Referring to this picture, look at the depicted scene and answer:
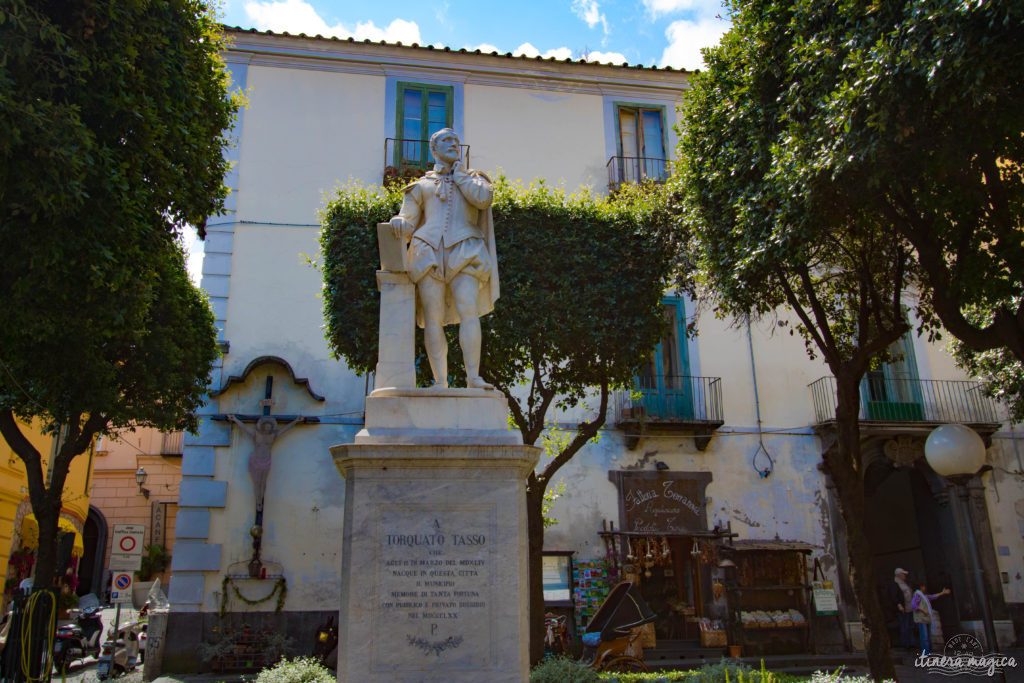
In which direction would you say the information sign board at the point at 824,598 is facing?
toward the camera

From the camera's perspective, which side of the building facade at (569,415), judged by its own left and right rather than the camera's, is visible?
front

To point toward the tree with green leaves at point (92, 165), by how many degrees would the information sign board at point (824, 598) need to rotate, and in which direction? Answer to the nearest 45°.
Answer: approximately 45° to its right

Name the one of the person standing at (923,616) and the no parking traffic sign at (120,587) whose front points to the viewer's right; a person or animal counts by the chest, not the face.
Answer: the person standing

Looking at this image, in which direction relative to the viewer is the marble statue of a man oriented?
toward the camera

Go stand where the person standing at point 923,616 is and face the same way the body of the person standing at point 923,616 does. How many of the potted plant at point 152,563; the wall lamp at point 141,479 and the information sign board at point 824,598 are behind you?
3

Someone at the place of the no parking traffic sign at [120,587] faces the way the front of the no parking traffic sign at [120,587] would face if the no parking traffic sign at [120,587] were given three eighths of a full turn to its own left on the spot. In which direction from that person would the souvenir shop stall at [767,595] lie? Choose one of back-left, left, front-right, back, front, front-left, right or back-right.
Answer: front-right

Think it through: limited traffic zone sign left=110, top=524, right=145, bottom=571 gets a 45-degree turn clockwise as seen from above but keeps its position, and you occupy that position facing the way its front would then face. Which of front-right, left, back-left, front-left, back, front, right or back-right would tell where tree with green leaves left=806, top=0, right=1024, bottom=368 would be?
left

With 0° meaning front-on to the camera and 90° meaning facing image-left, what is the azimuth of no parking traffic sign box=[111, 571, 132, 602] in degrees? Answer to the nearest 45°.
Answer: approximately 0°

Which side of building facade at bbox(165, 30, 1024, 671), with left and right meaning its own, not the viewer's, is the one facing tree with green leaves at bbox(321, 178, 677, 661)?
front

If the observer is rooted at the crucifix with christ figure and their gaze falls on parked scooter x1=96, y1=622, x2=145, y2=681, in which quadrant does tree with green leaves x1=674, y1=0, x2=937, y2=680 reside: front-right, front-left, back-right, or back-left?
back-left

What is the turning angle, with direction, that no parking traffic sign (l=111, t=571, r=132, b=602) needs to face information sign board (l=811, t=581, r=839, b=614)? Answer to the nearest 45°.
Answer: approximately 90° to its left

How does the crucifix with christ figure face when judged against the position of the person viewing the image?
facing the viewer

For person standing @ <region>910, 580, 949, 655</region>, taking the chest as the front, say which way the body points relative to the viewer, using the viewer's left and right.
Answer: facing to the right of the viewer

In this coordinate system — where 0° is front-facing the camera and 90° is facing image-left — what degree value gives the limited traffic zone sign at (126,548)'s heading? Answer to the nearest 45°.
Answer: approximately 0°

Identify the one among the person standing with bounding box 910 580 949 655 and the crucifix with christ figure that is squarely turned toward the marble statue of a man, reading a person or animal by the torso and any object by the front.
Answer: the crucifix with christ figure

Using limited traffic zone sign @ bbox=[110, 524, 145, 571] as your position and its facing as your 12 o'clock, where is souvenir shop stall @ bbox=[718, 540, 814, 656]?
The souvenir shop stall is roughly at 9 o'clock from the limited traffic zone sign.
